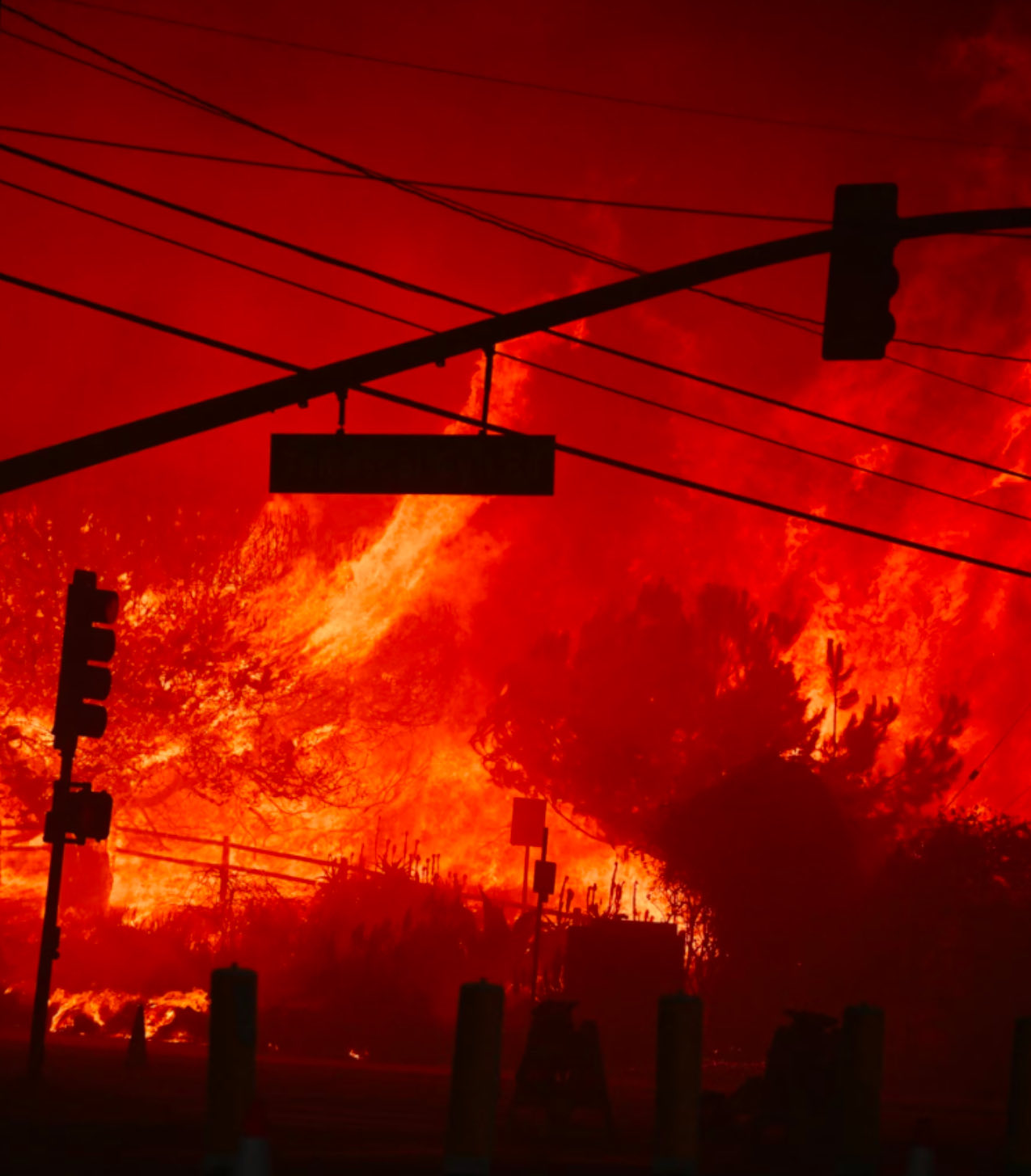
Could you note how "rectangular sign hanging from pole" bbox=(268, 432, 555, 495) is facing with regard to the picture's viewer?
facing the viewer

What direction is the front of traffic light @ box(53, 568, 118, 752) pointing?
to the viewer's right

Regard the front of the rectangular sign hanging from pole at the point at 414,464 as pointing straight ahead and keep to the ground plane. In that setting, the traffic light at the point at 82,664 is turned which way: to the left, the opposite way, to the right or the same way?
to the left

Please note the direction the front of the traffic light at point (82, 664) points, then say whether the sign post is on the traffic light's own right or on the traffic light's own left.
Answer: on the traffic light's own left

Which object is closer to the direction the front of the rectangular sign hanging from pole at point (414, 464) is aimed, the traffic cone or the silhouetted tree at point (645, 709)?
the traffic cone

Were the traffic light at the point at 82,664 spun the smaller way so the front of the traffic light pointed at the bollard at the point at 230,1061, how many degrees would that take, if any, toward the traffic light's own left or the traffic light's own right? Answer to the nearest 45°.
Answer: approximately 90° to the traffic light's own right

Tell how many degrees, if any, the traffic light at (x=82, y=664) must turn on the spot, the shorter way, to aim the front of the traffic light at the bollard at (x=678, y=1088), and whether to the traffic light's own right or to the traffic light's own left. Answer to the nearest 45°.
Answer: approximately 45° to the traffic light's own right

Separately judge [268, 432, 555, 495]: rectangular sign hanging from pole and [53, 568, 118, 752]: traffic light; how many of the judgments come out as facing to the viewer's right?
1

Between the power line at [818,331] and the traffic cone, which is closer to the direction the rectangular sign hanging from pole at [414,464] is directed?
the traffic cone

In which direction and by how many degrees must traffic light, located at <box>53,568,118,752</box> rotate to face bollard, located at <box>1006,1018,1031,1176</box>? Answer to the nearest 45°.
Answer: approximately 45° to its right

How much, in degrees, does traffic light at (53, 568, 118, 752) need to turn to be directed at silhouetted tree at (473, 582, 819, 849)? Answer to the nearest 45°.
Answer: approximately 45° to its left
